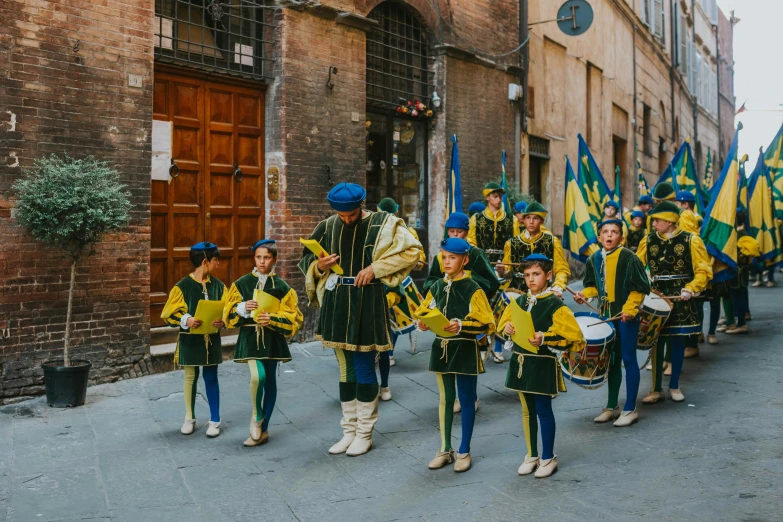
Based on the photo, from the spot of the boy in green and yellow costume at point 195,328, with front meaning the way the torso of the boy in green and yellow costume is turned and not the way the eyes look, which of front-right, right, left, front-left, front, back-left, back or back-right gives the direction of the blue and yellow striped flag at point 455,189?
left

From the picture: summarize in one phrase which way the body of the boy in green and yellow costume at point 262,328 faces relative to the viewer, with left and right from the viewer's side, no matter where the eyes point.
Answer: facing the viewer

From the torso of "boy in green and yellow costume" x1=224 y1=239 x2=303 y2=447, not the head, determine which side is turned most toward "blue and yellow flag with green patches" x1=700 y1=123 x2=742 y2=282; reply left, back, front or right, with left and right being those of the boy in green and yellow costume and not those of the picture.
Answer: left

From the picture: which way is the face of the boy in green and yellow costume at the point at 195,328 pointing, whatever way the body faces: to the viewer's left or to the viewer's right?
to the viewer's right

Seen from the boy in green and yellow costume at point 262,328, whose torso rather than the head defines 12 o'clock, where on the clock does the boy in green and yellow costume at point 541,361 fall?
the boy in green and yellow costume at point 541,361 is roughly at 10 o'clock from the boy in green and yellow costume at point 262,328.

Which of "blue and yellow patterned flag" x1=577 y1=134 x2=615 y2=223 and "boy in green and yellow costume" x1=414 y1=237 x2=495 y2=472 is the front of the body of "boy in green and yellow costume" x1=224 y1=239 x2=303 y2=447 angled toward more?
the boy in green and yellow costume

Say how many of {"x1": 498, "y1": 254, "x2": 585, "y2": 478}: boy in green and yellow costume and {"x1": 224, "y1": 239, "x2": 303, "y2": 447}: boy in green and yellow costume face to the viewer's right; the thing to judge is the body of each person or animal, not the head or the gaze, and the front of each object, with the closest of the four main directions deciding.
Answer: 0

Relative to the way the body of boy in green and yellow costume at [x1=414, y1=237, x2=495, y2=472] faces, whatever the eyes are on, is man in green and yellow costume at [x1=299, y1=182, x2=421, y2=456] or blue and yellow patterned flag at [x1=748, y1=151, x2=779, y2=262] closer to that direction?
the man in green and yellow costume

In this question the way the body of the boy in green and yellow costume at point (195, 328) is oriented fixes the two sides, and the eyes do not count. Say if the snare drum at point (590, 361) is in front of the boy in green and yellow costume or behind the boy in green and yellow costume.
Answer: in front
